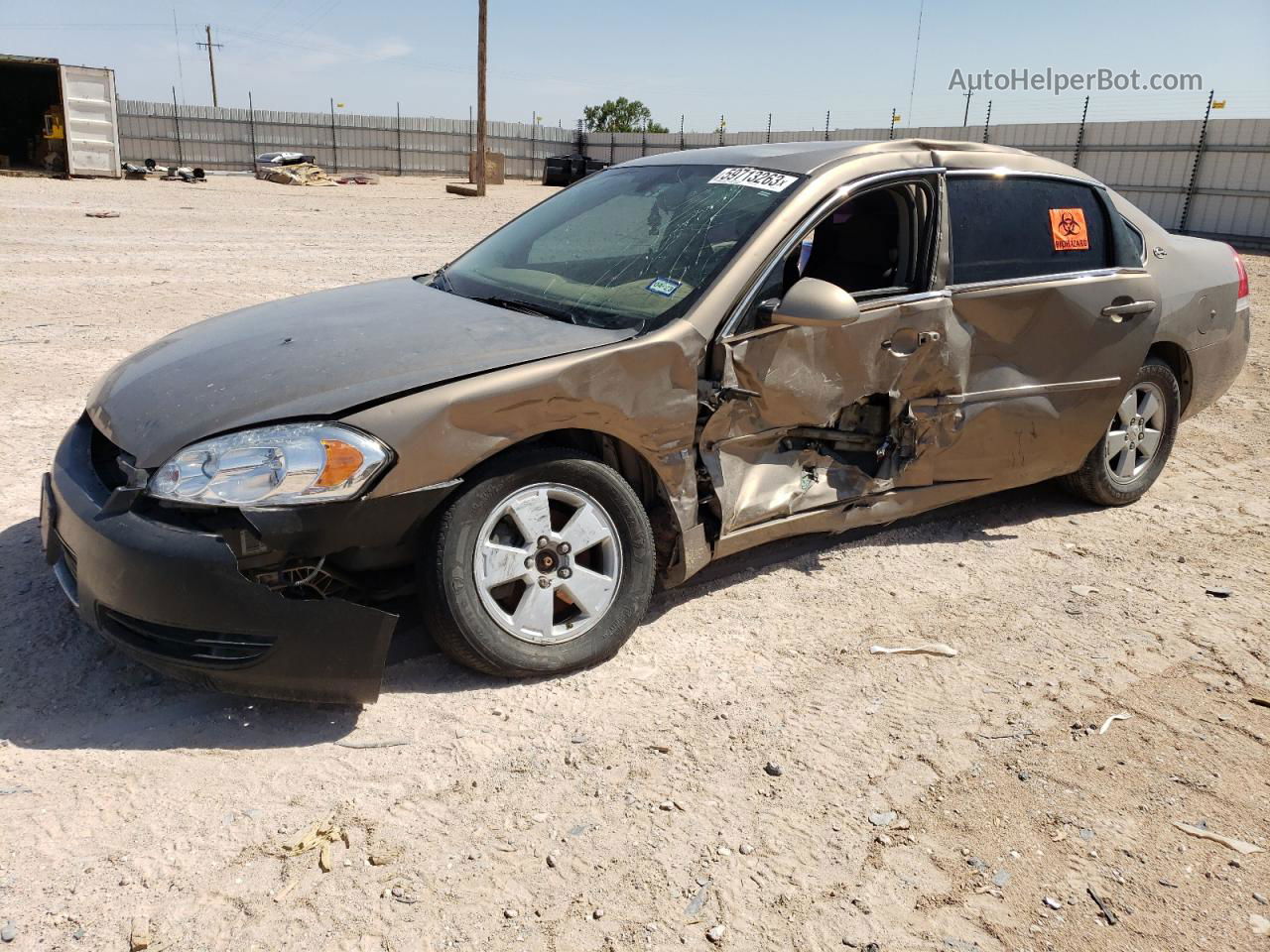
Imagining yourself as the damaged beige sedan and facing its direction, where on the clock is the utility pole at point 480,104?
The utility pole is roughly at 4 o'clock from the damaged beige sedan.

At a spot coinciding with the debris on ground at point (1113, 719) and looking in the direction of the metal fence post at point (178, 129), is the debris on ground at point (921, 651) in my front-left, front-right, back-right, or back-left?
front-left

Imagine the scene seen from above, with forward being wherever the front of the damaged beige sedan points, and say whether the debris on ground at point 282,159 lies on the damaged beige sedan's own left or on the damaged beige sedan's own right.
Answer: on the damaged beige sedan's own right

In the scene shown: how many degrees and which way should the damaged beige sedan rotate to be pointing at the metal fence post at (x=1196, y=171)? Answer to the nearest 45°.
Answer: approximately 180°

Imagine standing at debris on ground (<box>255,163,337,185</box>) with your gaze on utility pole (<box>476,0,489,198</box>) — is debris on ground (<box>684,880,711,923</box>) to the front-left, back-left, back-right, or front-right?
front-right

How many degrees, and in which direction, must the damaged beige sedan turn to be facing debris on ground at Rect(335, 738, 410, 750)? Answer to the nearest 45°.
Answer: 0° — it already faces it

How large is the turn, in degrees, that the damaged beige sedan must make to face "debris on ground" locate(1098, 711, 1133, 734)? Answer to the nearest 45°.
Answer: approximately 135° to its left

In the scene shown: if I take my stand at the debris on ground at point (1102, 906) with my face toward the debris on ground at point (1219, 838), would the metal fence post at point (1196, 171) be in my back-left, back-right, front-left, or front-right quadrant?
front-left

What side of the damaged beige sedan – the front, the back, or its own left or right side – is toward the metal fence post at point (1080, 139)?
back

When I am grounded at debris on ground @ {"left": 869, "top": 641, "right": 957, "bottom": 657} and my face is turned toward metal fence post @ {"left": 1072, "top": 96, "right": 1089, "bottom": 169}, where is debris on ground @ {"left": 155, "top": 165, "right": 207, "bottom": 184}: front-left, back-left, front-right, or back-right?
front-left

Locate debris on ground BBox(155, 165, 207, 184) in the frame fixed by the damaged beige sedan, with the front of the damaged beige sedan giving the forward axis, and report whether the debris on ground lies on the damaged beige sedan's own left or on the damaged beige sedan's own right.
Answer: on the damaged beige sedan's own right

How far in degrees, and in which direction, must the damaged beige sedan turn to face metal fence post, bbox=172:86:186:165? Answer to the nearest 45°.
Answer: approximately 90° to its right

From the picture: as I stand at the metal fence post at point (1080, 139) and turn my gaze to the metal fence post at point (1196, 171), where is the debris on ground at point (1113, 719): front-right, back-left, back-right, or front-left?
front-right

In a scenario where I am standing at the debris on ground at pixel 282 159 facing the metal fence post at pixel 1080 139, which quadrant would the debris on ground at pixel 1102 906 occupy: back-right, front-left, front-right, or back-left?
front-right

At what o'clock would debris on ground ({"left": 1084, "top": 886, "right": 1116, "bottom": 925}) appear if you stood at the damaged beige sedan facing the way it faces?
The debris on ground is roughly at 9 o'clock from the damaged beige sedan.

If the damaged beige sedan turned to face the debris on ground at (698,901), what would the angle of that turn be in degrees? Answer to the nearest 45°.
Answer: approximately 45° to its left

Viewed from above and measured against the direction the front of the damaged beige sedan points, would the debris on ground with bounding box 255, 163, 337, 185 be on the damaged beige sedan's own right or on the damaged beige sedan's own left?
on the damaged beige sedan's own right

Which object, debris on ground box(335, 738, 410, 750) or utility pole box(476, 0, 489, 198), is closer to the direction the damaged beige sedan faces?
the debris on ground
